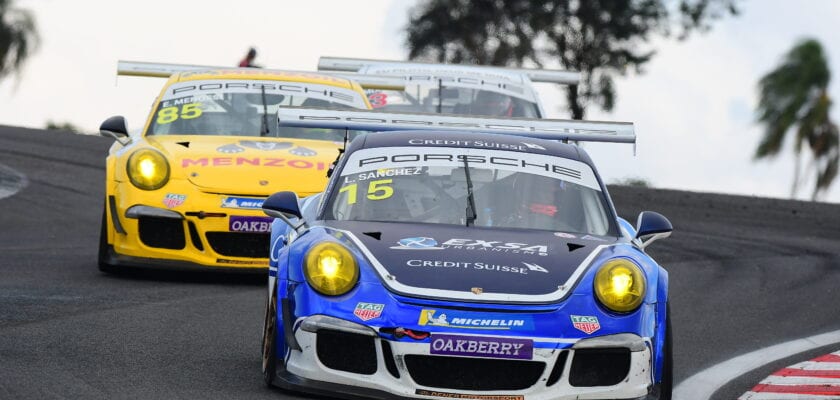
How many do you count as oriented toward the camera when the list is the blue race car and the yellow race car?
2

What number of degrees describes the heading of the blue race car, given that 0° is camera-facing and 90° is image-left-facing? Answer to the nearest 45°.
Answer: approximately 0°

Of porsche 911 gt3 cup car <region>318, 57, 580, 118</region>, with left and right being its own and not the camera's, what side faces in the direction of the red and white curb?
front

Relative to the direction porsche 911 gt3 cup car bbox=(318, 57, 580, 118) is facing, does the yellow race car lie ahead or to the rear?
ahead

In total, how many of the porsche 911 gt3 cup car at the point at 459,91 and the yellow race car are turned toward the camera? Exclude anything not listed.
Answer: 2

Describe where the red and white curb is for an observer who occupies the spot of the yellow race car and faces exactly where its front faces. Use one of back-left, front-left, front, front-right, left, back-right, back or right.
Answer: front-left

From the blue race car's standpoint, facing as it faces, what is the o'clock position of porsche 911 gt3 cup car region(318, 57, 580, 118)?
The porsche 911 gt3 cup car is roughly at 6 o'clock from the blue race car.
